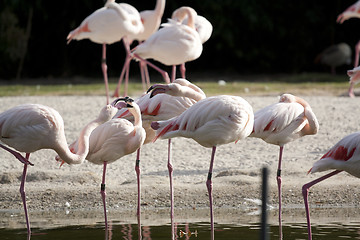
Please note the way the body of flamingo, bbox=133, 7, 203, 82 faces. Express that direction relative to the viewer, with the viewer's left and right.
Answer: facing to the right of the viewer

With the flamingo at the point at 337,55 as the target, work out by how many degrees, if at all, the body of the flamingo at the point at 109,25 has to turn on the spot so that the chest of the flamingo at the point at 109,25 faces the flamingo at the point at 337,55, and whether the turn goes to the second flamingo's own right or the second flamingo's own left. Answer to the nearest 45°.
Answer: approximately 45° to the second flamingo's own left

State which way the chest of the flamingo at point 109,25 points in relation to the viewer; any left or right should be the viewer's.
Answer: facing to the right of the viewer

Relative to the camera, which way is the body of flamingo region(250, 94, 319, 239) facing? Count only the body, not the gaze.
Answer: to the viewer's right

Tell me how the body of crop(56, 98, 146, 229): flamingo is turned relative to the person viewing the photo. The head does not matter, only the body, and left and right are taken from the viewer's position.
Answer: facing to the right of the viewer

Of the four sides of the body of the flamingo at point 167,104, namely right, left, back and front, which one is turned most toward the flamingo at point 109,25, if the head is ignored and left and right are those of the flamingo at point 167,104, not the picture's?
left

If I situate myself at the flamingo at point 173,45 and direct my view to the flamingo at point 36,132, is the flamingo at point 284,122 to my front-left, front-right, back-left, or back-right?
front-left

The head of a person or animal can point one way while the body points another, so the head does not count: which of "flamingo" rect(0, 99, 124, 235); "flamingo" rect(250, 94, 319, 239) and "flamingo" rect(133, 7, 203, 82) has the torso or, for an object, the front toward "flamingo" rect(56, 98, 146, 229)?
"flamingo" rect(0, 99, 124, 235)

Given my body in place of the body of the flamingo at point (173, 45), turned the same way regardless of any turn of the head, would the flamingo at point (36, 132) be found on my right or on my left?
on my right

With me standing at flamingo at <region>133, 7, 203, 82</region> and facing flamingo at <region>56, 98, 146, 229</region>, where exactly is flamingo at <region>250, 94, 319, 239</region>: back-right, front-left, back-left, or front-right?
front-left
